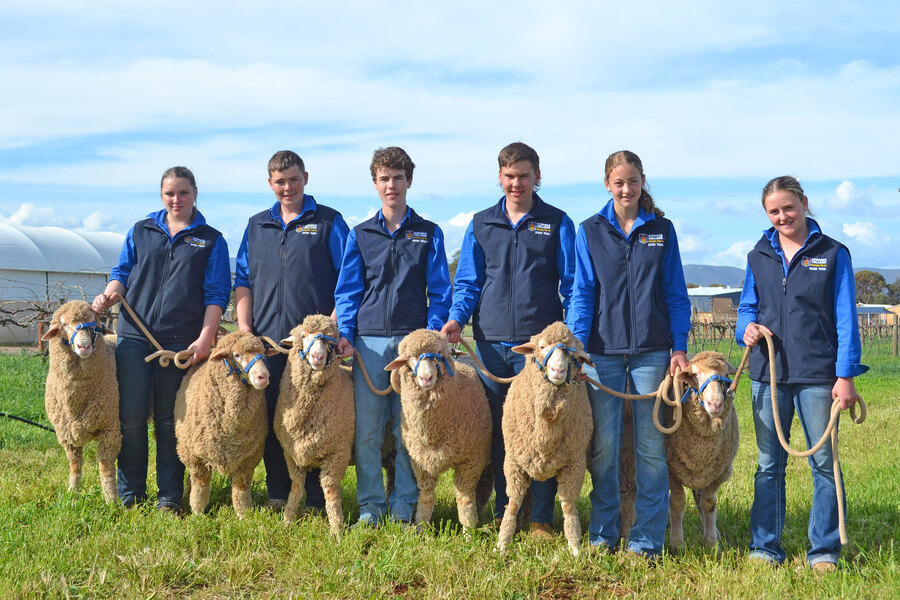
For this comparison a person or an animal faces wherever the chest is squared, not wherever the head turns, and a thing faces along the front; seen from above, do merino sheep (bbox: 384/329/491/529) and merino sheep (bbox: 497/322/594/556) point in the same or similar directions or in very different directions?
same or similar directions

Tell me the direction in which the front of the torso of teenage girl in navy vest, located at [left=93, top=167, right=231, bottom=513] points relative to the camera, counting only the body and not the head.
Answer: toward the camera

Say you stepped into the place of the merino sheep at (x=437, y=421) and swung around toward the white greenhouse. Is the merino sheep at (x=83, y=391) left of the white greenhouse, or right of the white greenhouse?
left

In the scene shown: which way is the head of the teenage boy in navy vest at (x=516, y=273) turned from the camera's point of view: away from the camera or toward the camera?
toward the camera

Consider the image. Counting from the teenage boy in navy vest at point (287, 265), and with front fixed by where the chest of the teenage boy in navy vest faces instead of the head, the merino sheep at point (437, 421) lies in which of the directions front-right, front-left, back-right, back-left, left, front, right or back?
front-left

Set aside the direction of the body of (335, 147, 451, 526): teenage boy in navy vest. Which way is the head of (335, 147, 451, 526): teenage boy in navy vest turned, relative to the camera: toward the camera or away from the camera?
toward the camera

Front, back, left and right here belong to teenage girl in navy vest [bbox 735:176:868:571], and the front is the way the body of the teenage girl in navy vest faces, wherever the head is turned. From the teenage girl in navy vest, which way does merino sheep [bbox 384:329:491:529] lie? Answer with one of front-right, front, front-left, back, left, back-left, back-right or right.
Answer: right

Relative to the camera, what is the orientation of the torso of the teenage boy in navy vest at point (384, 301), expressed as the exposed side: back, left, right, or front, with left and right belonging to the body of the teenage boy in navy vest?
front

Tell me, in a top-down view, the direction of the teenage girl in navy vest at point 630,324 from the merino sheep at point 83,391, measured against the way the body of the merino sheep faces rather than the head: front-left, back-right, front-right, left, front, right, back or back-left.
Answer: front-left

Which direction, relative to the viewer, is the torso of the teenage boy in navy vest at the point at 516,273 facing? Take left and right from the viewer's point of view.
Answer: facing the viewer

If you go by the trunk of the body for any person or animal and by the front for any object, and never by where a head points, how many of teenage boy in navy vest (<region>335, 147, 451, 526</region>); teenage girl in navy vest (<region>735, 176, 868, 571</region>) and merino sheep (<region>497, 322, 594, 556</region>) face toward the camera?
3

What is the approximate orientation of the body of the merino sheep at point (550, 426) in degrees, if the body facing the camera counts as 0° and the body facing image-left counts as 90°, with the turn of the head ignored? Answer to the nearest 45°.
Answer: approximately 0°

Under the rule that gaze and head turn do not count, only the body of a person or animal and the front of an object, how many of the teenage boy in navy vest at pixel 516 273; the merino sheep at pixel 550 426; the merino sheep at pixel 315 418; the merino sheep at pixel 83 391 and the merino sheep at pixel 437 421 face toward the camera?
5

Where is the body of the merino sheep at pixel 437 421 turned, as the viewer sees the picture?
toward the camera
